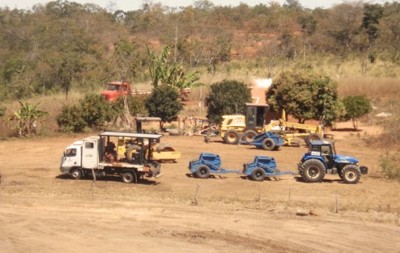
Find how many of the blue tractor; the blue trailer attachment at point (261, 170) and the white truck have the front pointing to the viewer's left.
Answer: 1

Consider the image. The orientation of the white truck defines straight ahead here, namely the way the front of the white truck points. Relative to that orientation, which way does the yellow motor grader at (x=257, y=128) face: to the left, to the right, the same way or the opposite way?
the opposite way

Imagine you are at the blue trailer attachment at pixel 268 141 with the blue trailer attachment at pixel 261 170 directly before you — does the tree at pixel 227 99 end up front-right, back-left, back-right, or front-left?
back-right

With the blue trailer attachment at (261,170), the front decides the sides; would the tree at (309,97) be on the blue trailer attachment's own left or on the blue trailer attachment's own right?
on the blue trailer attachment's own left

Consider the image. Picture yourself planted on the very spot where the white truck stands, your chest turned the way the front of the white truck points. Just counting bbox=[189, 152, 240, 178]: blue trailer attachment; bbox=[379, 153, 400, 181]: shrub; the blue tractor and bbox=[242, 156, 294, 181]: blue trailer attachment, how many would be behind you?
4

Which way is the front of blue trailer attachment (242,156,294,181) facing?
to the viewer's right

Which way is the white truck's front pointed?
to the viewer's left

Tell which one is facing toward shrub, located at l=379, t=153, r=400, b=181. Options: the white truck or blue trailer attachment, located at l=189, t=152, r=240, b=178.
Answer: the blue trailer attachment

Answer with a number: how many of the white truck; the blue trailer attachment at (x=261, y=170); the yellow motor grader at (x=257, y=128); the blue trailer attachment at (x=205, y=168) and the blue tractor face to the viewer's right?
4

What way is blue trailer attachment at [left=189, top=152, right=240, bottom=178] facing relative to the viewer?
to the viewer's right

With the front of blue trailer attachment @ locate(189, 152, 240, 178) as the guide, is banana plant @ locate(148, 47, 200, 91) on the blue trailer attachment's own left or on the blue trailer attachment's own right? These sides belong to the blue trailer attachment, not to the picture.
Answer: on the blue trailer attachment's own left

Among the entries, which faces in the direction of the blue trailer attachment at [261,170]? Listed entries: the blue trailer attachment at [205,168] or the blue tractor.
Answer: the blue trailer attachment at [205,168]

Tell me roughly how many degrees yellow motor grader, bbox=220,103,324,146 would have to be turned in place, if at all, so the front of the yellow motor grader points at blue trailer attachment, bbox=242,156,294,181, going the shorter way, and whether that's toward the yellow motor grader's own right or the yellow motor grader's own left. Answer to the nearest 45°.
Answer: approximately 90° to the yellow motor grader's own right

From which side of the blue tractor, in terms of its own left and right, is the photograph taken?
right
